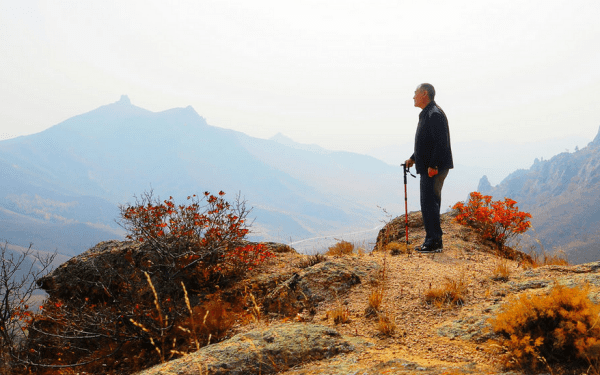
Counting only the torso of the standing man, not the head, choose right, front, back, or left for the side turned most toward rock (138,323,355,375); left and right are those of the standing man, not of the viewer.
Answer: left

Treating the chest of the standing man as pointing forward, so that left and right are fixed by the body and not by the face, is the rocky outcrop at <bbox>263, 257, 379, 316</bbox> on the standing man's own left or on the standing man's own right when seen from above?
on the standing man's own left

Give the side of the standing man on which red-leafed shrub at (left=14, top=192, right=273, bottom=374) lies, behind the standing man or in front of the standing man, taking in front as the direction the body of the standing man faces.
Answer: in front

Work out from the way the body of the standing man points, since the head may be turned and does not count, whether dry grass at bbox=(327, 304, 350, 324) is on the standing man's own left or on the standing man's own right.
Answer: on the standing man's own left

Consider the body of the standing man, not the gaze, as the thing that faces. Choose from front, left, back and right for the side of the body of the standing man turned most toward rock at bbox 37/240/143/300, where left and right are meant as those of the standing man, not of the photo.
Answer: front

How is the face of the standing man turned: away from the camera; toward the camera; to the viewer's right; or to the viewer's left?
to the viewer's left

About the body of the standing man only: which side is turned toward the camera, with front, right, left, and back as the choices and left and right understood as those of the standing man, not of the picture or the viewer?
left
